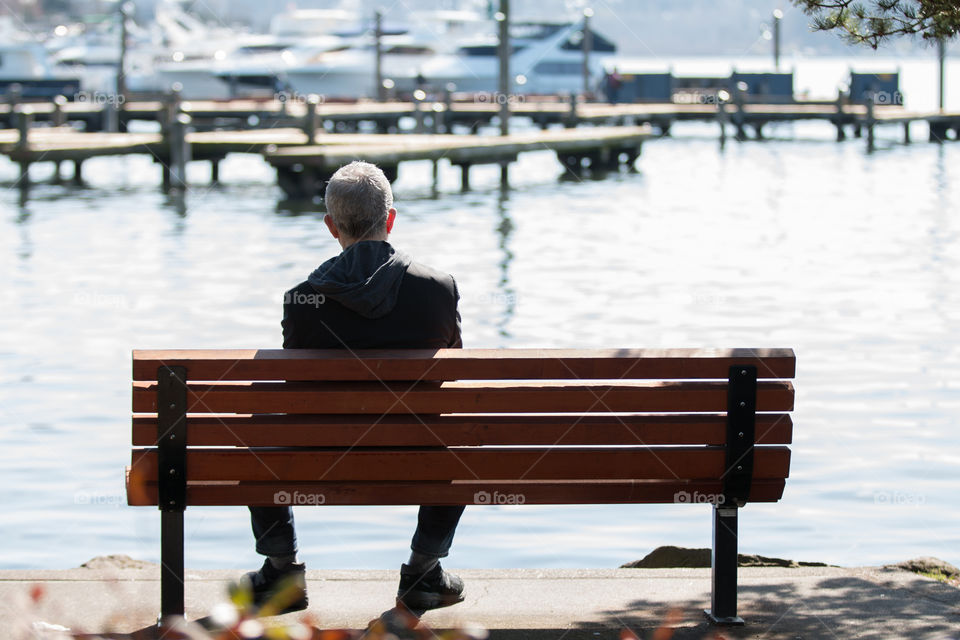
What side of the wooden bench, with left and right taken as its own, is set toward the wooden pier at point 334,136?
front

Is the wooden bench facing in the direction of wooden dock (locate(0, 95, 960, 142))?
yes

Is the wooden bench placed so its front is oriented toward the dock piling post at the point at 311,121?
yes

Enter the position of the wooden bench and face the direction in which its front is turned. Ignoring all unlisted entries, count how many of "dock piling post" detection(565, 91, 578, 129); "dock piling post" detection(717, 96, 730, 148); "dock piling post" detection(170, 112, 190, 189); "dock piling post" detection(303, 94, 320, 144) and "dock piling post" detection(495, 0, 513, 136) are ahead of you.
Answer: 5

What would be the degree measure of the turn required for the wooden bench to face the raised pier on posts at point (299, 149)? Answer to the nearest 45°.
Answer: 0° — it already faces it

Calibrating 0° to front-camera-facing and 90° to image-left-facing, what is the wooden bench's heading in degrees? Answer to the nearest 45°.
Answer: approximately 180°

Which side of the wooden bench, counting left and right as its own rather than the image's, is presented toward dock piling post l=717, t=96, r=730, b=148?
front

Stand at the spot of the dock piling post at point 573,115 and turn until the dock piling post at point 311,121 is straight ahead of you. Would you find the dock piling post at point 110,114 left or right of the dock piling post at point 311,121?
right

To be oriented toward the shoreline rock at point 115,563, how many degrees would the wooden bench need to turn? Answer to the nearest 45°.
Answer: approximately 45° to its left

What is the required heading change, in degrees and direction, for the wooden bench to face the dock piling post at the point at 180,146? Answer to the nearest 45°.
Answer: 0° — it already faces it
